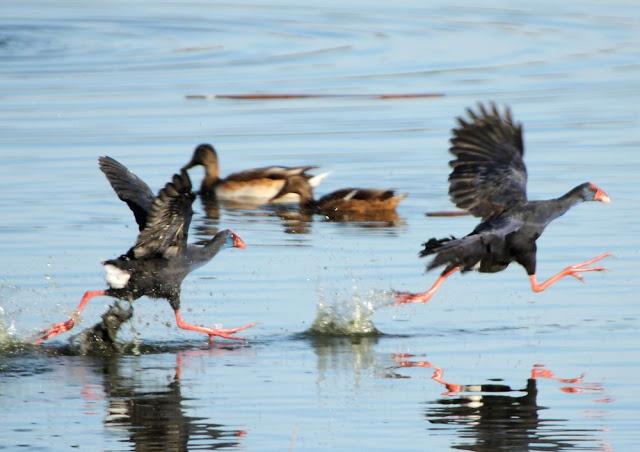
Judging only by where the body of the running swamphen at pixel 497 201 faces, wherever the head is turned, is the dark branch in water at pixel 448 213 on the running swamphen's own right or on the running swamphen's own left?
on the running swamphen's own left

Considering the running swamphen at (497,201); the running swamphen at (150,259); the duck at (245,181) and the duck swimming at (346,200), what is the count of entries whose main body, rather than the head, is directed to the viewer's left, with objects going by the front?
2

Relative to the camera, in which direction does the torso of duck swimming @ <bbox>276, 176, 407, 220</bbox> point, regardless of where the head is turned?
to the viewer's left

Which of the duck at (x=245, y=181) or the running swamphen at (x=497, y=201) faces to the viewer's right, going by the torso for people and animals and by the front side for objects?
the running swamphen

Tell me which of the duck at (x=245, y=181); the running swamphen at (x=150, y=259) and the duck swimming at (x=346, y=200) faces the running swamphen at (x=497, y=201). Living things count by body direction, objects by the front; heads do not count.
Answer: the running swamphen at (x=150, y=259)

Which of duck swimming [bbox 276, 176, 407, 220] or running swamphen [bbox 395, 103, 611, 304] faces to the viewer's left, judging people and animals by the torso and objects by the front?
the duck swimming

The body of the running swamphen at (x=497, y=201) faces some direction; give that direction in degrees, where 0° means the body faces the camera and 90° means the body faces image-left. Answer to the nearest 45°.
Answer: approximately 270°

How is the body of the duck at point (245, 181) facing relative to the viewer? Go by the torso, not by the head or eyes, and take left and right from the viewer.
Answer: facing to the left of the viewer

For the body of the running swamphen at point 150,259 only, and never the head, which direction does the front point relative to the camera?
to the viewer's right

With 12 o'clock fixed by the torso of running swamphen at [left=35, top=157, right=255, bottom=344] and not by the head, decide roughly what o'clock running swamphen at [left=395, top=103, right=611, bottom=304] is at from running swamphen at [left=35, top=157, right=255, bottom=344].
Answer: running swamphen at [left=395, top=103, right=611, bottom=304] is roughly at 12 o'clock from running swamphen at [left=35, top=157, right=255, bottom=344].

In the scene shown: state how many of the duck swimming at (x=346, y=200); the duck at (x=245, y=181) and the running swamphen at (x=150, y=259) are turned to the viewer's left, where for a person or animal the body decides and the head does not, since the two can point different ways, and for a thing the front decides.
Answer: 2

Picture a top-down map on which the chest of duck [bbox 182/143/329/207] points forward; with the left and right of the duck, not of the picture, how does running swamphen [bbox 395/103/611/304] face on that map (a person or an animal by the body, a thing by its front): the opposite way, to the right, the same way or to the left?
the opposite way

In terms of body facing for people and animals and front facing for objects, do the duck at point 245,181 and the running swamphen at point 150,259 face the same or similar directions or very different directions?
very different directions
